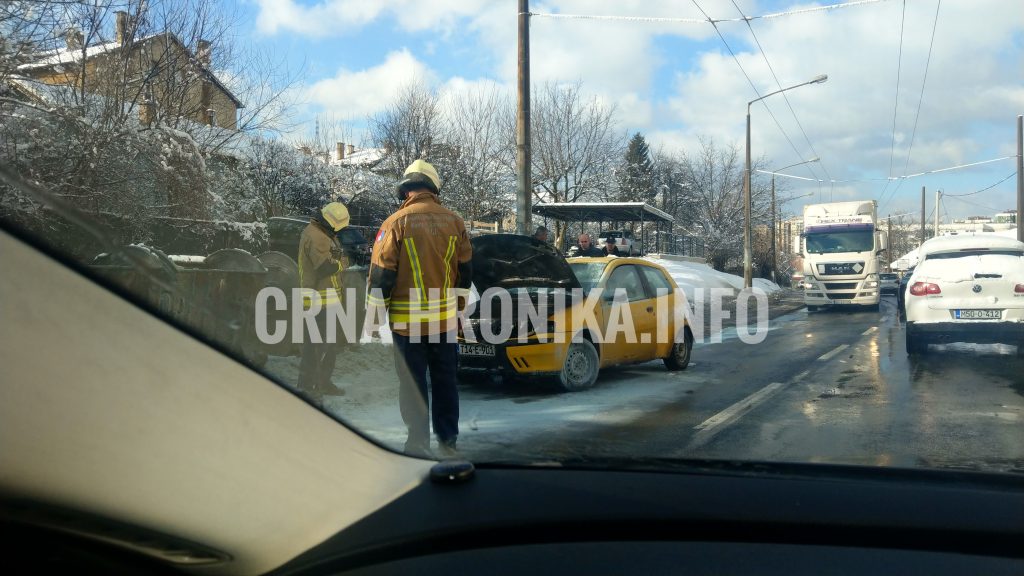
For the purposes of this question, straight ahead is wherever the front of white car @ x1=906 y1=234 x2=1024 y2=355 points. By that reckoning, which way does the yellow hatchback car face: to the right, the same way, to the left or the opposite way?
the opposite way

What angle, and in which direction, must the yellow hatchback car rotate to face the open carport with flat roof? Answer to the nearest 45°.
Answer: approximately 135° to its right

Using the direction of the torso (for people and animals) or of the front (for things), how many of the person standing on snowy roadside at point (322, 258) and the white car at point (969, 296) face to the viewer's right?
1

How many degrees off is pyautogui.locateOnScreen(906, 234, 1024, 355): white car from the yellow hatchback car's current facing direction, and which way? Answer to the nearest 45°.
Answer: approximately 180°

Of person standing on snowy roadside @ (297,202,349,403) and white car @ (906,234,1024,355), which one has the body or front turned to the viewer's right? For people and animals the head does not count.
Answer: the person standing on snowy roadside

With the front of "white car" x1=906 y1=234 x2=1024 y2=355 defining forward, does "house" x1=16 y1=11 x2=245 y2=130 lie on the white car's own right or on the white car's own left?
on the white car's own left

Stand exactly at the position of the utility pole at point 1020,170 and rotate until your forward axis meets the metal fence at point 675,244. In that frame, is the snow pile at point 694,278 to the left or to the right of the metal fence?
left

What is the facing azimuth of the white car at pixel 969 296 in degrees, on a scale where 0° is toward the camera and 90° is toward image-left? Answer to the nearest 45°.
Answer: approximately 180°

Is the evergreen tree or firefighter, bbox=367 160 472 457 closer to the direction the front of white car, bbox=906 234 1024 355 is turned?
the evergreen tree

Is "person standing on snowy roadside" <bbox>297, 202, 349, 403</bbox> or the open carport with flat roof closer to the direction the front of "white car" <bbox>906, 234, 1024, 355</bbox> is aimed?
the open carport with flat roof

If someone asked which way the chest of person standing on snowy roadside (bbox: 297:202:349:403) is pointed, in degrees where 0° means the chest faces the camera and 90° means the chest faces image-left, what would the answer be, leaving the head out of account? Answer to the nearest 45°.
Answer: approximately 270°

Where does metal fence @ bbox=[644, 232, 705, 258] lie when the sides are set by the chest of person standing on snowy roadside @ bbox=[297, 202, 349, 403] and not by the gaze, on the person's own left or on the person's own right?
on the person's own left

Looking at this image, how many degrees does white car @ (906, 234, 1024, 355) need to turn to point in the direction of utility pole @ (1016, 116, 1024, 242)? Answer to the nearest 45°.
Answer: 0° — it already faces it
